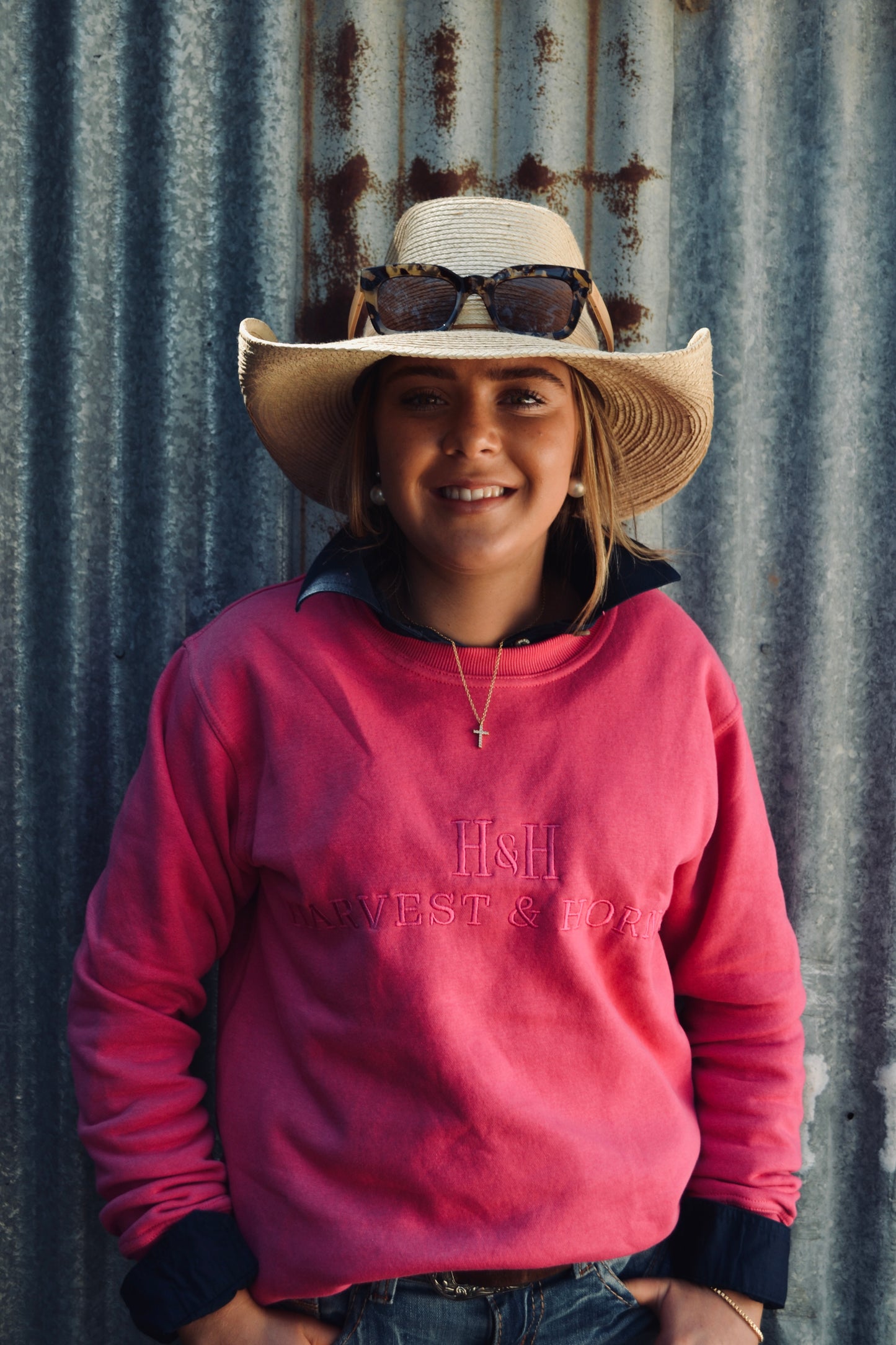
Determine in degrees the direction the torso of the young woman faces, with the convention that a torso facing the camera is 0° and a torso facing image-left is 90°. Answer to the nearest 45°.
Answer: approximately 0°
